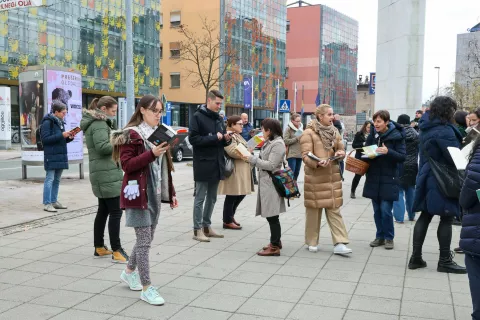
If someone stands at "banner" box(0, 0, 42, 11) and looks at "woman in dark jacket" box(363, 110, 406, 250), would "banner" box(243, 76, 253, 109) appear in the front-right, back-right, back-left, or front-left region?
back-left

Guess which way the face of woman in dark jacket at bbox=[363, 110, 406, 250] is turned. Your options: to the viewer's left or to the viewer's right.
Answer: to the viewer's left

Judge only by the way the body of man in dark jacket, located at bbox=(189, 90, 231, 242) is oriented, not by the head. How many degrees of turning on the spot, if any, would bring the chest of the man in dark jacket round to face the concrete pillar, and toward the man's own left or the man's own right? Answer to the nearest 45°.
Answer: approximately 90° to the man's own left

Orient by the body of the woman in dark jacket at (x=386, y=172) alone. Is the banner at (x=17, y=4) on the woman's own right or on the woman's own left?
on the woman's own right

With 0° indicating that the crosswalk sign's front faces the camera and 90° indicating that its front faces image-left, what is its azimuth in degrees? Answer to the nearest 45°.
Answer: approximately 0°

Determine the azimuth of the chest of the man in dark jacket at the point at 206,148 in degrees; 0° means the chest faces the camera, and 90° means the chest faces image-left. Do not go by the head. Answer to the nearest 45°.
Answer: approximately 315°

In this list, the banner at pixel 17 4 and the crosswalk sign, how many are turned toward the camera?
2

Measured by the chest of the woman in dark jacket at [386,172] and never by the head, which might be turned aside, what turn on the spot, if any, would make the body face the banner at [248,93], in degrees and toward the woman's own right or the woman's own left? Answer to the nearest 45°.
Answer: approximately 135° to the woman's own right

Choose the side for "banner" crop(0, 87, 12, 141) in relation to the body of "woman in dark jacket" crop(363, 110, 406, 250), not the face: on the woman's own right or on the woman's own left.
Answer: on the woman's own right

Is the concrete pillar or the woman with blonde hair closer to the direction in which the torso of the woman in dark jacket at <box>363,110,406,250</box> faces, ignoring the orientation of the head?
the woman with blonde hair

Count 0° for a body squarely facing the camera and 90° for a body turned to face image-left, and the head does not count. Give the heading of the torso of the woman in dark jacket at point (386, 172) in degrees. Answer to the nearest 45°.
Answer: approximately 45°
